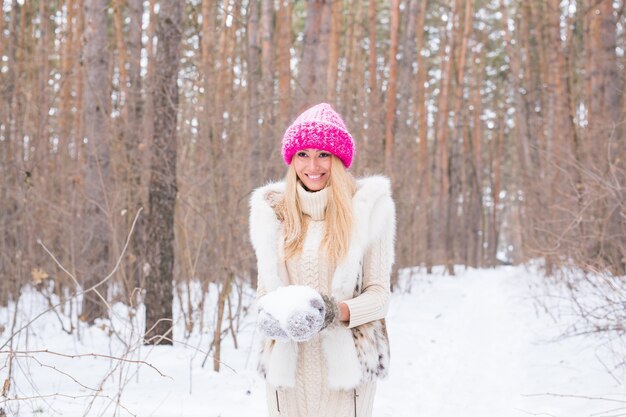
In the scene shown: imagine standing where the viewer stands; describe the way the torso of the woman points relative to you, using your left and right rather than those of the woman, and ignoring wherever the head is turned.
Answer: facing the viewer
